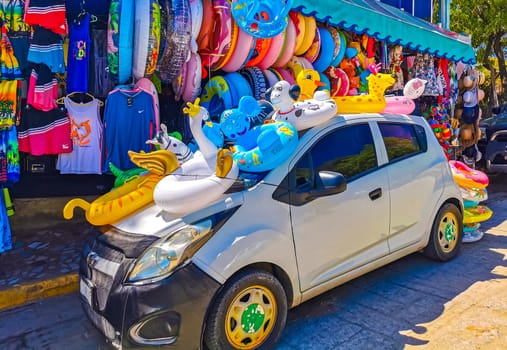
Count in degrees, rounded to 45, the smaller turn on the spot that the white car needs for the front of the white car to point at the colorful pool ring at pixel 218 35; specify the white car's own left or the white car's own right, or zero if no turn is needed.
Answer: approximately 135° to the white car's own right

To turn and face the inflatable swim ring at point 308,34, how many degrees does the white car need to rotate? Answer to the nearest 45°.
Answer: approximately 135° to its right

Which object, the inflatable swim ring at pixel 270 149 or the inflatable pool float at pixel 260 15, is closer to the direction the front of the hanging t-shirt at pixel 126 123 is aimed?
the inflatable swim ring

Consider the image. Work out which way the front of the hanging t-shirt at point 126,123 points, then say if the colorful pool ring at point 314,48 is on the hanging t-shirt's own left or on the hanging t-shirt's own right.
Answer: on the hanging t-shirt's own left
